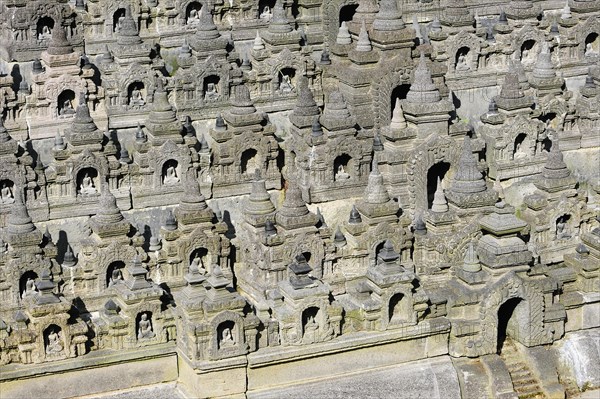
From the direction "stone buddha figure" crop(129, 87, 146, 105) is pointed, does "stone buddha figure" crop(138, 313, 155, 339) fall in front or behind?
in front

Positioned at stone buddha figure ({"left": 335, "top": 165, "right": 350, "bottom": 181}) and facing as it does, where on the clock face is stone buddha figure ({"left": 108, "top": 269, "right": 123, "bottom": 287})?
stone buddha figure ({"left": 108, "top": 269, "right": 123, "bottom": 287}) is roughly at 2 o'clock from stone buddha figure ({"left": 335, "top": 165, "right": 350, "bottom": 181}).

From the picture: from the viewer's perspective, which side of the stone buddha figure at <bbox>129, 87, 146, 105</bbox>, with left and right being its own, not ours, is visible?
front

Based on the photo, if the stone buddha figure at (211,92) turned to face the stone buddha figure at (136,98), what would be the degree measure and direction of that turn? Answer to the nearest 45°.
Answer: approximately 90° to its right

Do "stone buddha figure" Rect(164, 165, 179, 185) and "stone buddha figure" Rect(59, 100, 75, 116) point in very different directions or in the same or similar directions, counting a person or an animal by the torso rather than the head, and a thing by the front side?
same or similar directions

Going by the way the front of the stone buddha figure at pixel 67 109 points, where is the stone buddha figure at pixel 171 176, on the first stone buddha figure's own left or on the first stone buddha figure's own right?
on the first stone buddha figure's own left

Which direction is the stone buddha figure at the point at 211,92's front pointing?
toward the camera

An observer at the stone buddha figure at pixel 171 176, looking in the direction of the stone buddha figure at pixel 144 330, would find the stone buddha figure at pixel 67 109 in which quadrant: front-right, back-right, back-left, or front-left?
back-right

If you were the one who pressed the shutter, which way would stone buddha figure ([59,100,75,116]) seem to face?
facing the viewer

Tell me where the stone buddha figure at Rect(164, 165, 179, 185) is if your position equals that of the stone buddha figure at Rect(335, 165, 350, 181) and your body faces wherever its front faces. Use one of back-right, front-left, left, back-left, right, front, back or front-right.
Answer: right

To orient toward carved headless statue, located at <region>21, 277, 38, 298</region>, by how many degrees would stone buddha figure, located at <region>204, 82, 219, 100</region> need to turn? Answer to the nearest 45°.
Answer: approximately 45° to its right

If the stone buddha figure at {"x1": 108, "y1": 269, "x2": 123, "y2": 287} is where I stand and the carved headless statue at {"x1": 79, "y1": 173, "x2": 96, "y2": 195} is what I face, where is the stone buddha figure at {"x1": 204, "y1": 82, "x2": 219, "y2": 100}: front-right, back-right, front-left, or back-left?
front-right
